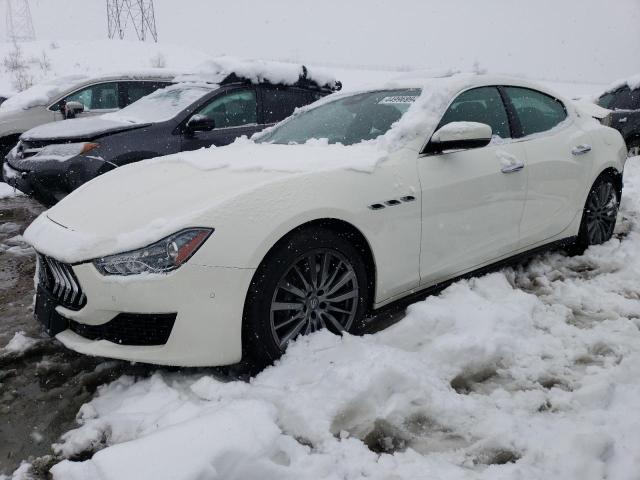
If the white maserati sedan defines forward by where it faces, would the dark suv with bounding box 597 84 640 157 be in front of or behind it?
behind

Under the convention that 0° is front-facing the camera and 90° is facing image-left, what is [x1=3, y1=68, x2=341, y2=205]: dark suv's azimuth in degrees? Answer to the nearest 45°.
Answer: approximately 45°

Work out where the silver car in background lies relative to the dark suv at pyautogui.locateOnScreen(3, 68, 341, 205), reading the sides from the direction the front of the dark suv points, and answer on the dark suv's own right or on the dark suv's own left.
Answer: on the dark suv's own right

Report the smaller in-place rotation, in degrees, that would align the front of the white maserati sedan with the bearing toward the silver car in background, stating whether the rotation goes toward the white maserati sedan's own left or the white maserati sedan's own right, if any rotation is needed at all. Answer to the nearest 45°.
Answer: approximately 90° to the white maserati sedan's own right

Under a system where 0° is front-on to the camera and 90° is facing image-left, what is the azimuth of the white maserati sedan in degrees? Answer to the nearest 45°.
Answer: approximately 45°

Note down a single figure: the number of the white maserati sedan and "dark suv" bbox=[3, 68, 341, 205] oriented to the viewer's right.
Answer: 0

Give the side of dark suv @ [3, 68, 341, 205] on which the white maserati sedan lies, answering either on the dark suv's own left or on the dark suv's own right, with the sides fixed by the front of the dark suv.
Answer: on the dark suv's own left

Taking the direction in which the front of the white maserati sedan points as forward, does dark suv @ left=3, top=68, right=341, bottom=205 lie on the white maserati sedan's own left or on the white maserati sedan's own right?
on the white maserati sedan's own right
